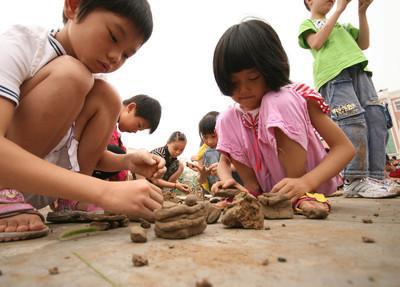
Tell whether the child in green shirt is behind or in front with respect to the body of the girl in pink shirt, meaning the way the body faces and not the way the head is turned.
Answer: behind

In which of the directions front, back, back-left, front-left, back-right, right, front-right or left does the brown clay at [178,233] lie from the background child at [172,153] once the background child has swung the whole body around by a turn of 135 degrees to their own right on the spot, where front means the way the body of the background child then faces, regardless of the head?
left

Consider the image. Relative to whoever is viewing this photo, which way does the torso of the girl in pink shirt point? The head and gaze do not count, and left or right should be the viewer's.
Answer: facing the viewer and to the left of the viewer

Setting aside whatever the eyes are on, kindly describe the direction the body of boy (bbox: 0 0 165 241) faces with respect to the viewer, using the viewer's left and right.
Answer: facing the viewer and to the right of the viewer

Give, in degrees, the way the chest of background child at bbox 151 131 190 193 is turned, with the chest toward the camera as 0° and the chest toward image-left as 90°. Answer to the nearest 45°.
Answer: approximately 315°

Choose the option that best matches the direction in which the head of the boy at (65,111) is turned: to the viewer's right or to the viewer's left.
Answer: to the viewer's right

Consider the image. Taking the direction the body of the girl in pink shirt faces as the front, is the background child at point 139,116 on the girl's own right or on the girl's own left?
on the girl's own right

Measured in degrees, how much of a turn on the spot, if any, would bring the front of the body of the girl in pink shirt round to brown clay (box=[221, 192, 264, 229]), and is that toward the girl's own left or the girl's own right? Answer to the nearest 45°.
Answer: approximately 45° to the girl's own left
